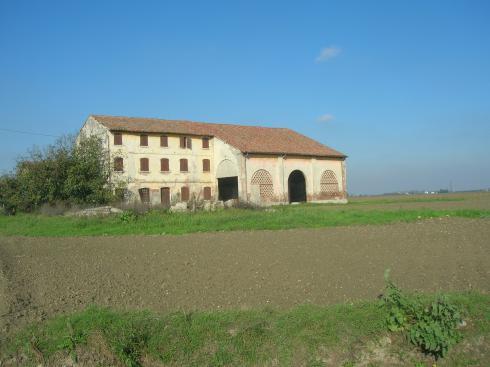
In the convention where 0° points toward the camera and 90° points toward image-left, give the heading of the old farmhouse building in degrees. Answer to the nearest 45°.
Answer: approximately 315°

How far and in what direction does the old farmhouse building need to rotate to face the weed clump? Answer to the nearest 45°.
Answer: approximately 45° to its right

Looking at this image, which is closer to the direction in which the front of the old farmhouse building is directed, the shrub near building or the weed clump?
the weed clump

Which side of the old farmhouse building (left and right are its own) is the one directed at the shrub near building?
right
